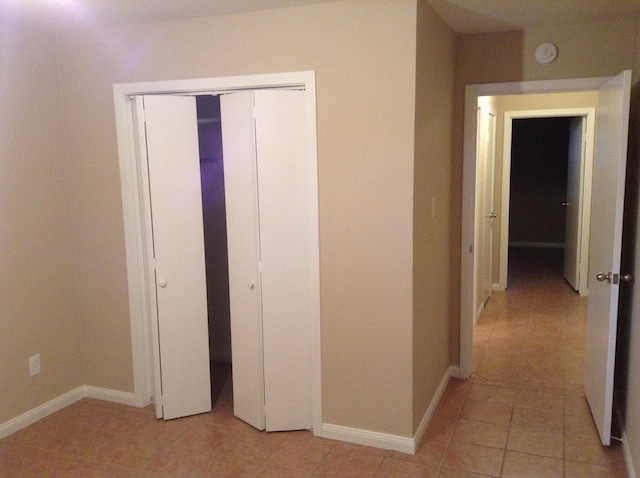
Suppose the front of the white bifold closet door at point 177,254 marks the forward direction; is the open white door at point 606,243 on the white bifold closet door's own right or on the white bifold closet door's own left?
on the white bifold closet door's own left

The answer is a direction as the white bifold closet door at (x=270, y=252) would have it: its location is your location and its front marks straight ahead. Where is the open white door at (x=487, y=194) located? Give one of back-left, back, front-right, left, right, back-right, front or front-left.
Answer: back-left

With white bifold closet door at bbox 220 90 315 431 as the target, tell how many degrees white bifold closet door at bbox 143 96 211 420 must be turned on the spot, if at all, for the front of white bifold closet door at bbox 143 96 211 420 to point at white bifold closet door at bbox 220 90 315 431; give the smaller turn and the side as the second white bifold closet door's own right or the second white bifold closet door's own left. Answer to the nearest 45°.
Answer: approximately 45° to the second white bifold closet door's own left

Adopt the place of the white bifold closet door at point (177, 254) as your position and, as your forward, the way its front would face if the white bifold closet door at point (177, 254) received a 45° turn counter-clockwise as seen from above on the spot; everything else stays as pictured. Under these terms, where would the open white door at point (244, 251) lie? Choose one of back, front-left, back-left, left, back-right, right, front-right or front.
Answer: front

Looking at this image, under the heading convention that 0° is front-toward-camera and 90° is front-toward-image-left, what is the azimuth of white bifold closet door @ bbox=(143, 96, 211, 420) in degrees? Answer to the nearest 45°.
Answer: approximately 0°

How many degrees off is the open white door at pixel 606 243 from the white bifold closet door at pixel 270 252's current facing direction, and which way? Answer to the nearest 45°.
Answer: approximately 90° to its left

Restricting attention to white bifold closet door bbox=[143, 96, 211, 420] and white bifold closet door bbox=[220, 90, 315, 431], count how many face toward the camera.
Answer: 2

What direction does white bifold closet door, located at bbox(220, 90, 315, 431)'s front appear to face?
toward the camera

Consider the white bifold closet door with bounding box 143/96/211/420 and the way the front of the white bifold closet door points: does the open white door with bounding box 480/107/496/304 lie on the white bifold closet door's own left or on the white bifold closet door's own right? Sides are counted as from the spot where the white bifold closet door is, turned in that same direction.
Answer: on the white bifold closet door's own left

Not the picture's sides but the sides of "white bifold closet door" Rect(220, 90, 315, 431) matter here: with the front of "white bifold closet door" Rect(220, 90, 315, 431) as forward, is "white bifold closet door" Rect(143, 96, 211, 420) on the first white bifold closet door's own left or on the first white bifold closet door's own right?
on the first white bifold closet door's own right
